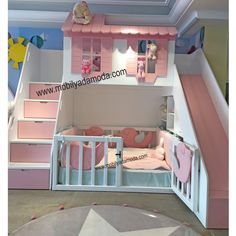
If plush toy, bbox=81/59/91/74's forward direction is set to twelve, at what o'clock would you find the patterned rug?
The patterned rug is roughly at 12 o'clock from the plush toy.

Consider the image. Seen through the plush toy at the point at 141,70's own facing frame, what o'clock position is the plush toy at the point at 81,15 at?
the plush toy at the point at 81,15 is roughly at 3 o'clock from the plush toy at the point at 141,70.

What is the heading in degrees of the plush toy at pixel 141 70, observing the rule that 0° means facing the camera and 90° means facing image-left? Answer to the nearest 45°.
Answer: approximately 0°

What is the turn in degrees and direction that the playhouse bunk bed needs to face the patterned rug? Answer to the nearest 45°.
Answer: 0° — it already faces it
